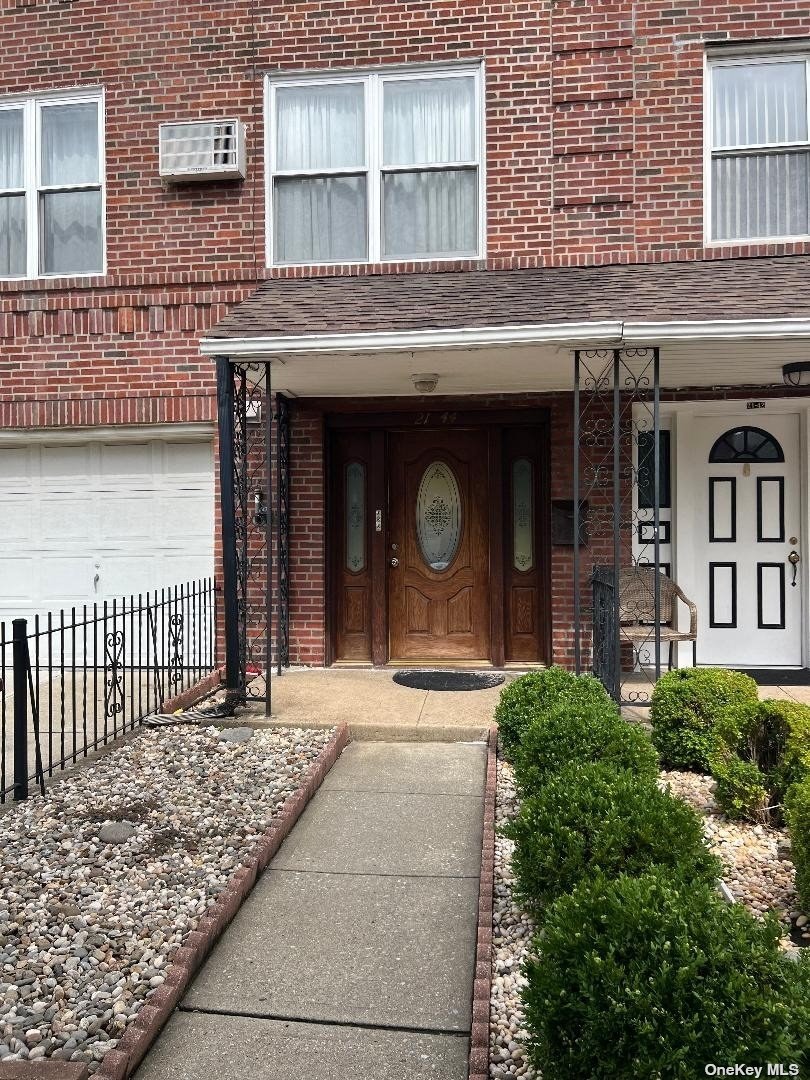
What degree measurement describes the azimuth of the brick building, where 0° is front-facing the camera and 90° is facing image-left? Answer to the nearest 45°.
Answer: approximately 0°

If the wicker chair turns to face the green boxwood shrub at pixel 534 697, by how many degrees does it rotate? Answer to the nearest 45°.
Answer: approximately 45° to its right

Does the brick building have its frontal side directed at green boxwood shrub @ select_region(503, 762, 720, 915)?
yes

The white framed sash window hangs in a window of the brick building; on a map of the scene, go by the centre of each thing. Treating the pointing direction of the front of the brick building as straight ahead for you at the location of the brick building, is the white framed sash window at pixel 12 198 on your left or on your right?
on your right
